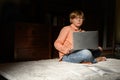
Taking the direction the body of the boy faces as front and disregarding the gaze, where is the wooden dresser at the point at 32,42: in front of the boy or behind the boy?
behind

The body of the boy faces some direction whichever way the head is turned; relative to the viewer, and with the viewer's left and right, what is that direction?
facing the viewer and to the right of the viewer
